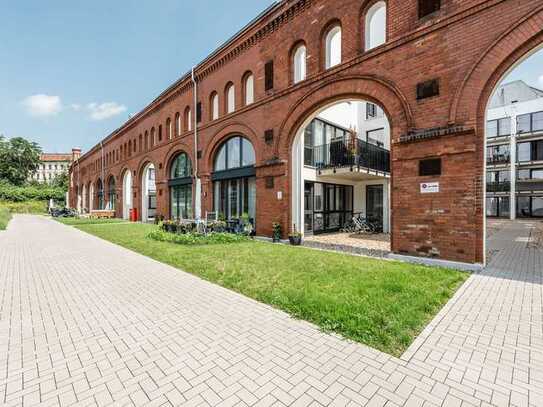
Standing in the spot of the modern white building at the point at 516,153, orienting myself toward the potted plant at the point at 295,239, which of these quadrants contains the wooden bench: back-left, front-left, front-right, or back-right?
front-right

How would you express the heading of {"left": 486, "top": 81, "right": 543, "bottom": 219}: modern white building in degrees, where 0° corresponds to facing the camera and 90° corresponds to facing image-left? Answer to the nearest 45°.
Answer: approximately 45°

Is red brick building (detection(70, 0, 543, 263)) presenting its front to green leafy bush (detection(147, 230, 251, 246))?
no

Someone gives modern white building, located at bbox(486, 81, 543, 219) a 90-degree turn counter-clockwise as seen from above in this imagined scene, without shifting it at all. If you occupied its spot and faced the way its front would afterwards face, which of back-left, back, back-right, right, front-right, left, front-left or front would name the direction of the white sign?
front-right

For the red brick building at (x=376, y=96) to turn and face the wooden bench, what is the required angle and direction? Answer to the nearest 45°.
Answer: approximately 90° to its right

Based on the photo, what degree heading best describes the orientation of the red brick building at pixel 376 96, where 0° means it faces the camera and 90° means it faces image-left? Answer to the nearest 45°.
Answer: approximately 45°

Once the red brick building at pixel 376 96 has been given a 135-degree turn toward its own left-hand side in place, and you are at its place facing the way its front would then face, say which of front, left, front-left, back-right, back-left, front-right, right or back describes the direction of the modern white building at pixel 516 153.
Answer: front-left
